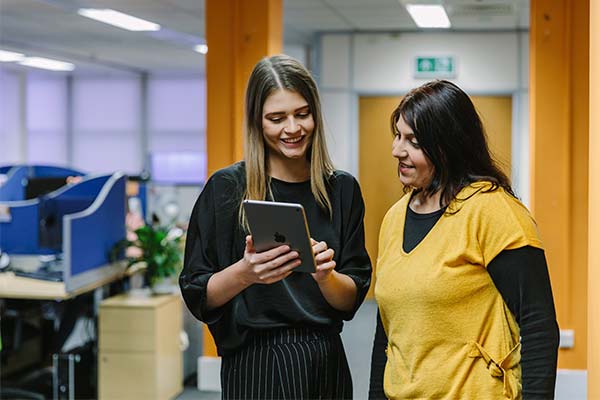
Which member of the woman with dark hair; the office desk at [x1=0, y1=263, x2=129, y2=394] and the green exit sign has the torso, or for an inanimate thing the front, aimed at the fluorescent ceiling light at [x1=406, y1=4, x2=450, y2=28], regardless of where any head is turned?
the green exit sign

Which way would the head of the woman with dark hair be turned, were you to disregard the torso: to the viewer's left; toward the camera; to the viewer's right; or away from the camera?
to the viewer's left
